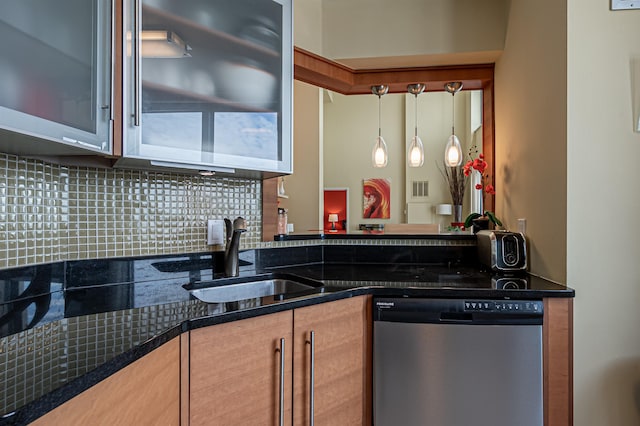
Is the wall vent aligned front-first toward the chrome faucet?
yes

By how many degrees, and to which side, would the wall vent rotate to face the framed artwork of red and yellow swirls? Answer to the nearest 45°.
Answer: approximately 90° to its right

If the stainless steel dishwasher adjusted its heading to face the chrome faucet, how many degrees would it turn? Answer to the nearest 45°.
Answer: approximately 90° to its right

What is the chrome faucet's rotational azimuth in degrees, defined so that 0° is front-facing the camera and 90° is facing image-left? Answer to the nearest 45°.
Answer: approximately 315°

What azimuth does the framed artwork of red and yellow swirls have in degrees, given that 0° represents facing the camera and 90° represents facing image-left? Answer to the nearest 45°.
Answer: approximately 0°

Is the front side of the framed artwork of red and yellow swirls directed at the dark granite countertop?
yes

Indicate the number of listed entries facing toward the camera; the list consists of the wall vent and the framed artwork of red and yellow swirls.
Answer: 2

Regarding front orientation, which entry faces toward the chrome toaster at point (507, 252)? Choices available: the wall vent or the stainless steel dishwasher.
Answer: the wall vent
